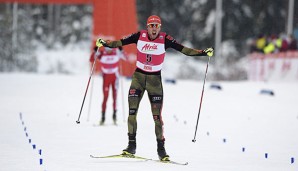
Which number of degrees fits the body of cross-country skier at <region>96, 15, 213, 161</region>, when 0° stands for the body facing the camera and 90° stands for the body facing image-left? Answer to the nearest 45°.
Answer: approximately 0°
